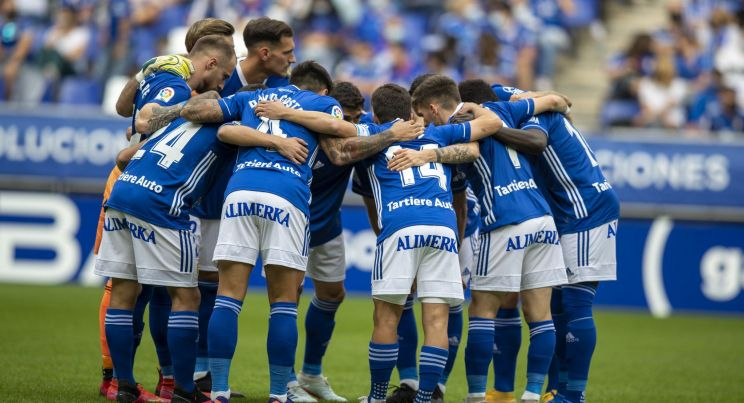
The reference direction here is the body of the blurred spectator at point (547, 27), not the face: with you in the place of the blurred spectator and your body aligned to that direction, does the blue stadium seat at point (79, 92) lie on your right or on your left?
on your right

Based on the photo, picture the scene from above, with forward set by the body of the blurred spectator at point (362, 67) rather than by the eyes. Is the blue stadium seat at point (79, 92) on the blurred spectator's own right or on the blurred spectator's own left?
on the blurred spectator's own right

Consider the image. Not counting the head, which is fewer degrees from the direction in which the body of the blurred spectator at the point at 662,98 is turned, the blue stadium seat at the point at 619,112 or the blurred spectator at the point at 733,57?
the blue stadium seat

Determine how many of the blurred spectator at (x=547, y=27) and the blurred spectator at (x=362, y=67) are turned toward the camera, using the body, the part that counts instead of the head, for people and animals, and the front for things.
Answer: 2

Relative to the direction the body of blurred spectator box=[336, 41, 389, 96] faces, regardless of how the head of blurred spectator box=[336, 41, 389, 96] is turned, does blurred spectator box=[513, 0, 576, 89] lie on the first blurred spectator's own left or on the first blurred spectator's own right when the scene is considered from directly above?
on the first blurred spectator's own left

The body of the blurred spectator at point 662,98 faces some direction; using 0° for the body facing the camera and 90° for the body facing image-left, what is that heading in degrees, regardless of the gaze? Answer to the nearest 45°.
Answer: approximately 0°

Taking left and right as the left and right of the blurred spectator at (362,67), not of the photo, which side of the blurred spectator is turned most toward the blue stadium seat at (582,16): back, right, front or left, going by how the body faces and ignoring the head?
left

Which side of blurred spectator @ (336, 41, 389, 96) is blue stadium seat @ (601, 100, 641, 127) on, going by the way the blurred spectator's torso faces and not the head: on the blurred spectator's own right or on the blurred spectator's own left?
on the blurred spectator's own left

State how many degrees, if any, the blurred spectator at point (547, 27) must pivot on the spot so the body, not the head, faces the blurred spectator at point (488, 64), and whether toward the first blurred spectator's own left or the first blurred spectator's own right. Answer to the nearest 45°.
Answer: approximately 45° to the first blurred spectator's own right
